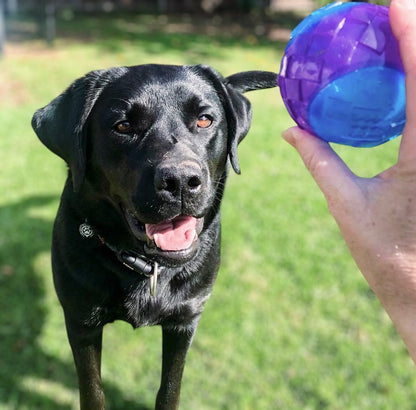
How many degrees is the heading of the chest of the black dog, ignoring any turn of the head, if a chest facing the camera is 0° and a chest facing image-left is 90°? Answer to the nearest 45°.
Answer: approximately 0°
